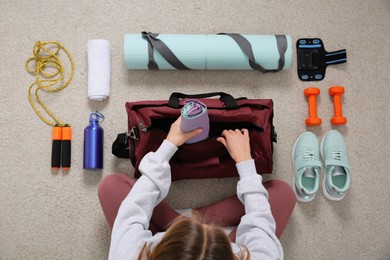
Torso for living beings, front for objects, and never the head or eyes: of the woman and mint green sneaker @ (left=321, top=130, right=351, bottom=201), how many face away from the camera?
2

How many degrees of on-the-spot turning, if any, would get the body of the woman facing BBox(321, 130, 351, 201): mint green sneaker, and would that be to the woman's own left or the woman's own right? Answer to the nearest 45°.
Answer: approximately 45° to the woman's own right

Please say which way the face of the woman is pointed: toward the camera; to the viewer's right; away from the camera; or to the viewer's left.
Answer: away from the camera

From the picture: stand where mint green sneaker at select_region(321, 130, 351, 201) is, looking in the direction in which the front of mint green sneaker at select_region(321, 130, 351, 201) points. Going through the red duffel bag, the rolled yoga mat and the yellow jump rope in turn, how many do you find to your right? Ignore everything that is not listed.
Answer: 0

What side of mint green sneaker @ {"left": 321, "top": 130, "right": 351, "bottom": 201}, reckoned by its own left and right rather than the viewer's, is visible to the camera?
back

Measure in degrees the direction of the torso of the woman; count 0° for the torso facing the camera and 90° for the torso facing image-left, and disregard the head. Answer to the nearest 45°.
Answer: approximately 180°

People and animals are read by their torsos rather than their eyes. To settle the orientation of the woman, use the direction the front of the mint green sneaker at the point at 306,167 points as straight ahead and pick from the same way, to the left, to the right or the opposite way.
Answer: the same way

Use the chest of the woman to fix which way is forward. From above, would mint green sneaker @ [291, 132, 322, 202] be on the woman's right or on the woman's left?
on the woman's right

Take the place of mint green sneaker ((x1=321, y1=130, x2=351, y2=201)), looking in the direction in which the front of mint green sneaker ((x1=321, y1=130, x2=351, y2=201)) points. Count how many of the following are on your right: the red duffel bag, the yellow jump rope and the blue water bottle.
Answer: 0

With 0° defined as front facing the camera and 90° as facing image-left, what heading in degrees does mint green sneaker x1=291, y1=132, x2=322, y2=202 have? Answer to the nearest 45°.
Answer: approximately 180°

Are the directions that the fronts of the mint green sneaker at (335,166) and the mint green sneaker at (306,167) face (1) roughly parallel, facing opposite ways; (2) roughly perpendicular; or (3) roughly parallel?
roughly parallel
